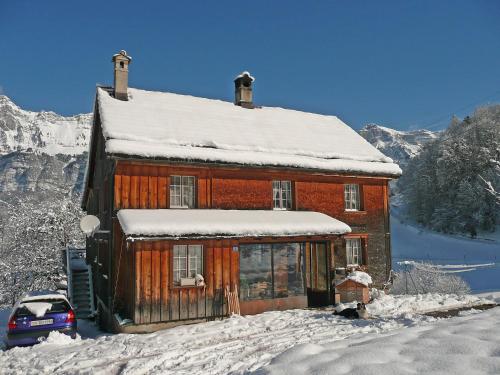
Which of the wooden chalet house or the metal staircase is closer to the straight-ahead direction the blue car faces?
the metal staircase

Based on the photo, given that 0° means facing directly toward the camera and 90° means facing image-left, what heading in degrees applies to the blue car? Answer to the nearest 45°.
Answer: approximately 180°

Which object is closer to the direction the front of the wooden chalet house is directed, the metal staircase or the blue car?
the blue car

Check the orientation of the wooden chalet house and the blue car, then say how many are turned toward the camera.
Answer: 1

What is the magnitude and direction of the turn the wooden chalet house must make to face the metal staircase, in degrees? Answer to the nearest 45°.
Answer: approximately 135° to its right

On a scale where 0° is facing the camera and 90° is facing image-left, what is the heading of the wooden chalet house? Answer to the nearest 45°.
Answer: approximately 0°

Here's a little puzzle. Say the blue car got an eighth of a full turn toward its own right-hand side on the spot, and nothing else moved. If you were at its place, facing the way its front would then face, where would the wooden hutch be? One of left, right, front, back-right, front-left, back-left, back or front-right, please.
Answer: front-right
